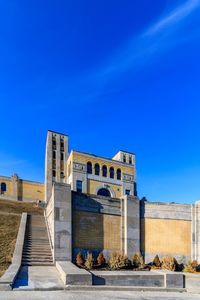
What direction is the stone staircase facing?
toward the camera

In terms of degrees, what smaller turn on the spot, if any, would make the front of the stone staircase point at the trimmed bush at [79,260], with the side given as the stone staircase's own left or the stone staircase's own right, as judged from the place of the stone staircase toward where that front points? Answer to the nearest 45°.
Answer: approximately 45° to the stone staircase's own left

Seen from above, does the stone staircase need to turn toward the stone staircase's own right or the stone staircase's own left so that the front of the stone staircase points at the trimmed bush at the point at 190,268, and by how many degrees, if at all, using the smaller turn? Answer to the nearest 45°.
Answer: approximately 90° to the stone staircase's own left

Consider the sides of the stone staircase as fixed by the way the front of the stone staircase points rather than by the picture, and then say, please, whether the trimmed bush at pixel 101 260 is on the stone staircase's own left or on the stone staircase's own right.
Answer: on the stone staircase's own left

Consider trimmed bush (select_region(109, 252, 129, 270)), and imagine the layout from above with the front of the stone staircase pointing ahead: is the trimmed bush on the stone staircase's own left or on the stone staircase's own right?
on the stone staircase's own left

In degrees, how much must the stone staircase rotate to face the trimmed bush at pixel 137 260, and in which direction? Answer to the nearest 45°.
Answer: approximately 90° to its left

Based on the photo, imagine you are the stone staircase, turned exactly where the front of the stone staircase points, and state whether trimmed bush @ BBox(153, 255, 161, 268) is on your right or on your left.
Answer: on your left

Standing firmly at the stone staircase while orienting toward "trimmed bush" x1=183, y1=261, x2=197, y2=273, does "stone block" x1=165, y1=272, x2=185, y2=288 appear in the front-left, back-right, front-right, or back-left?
front-right
